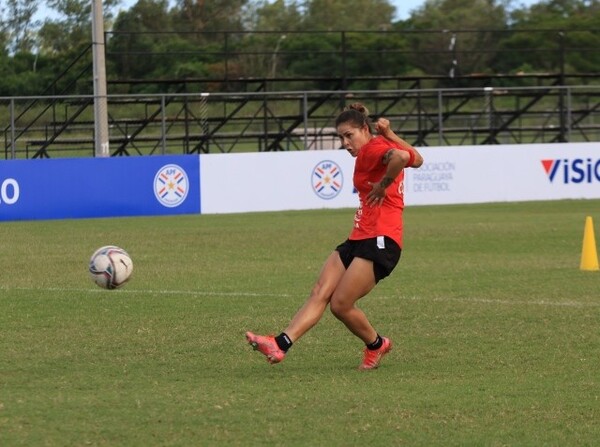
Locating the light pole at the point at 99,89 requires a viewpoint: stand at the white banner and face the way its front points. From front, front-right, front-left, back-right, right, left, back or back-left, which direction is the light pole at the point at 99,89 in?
right

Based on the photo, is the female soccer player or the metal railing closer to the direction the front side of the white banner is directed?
the female soccer player

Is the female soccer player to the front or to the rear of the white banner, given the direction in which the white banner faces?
to the front

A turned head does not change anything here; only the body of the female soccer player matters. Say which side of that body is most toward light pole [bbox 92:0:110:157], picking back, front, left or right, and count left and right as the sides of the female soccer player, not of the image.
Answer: right

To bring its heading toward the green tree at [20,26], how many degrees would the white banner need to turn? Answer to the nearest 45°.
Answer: approximately 135° to its right

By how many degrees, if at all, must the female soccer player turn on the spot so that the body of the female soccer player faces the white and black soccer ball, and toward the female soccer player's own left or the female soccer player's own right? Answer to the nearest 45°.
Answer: approximately 45° to the female soccer player's own right

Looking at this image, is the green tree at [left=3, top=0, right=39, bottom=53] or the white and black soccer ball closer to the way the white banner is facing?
the white and black soccer ball

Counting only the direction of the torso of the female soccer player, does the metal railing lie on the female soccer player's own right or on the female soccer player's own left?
on the female soccer player's own right

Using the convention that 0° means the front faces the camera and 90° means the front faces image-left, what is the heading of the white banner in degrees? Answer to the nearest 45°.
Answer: approximately 0°

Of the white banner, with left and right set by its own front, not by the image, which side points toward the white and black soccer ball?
front

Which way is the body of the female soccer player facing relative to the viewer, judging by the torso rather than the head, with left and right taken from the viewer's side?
facing to the left of the viewer
